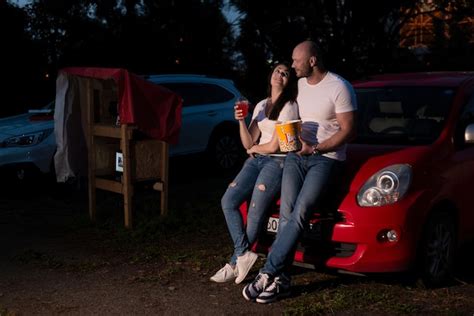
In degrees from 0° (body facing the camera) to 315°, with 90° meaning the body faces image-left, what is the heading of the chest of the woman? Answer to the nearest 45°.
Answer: approximately 45°

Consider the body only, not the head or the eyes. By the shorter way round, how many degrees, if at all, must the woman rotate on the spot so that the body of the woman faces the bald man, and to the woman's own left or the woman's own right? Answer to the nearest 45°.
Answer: approximately 90° to the woman's own left

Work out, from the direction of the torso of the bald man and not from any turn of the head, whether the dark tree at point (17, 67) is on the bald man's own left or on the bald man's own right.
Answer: on the bald man's own right

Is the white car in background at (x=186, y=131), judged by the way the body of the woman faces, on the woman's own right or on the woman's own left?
on the woman's own right

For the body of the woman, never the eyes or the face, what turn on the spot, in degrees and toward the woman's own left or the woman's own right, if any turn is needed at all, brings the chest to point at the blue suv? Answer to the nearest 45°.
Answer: approximately 90° to the woman's own right

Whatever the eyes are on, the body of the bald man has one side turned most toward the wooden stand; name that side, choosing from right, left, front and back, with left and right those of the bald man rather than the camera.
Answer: right
